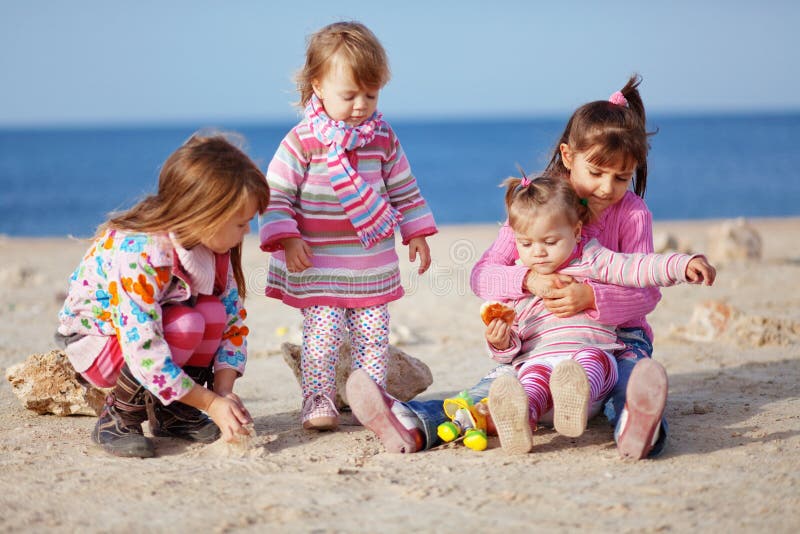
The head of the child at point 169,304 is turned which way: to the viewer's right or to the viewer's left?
to the viewer's right

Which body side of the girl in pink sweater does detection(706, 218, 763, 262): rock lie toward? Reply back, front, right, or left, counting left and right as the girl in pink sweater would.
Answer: back

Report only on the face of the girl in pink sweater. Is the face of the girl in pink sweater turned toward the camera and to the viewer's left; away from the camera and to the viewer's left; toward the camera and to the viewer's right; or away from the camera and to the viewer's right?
toward the camera and to the viewer's left

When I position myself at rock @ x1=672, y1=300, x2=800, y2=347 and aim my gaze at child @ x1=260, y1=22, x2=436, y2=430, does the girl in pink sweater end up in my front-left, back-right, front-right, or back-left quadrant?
front-left

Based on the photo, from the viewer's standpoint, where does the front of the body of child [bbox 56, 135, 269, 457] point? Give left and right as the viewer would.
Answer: facing the viewer and to the right of the viewer

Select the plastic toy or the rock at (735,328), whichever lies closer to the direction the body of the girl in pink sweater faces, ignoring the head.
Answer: the plastic toy

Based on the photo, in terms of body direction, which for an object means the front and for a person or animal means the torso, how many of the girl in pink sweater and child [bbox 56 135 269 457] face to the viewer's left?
0

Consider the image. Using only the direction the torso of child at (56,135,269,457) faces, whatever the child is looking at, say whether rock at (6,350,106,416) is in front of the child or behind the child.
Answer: behind

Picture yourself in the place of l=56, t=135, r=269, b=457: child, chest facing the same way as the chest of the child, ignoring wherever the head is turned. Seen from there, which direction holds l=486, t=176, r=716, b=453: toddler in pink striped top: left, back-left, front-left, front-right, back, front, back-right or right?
front-left

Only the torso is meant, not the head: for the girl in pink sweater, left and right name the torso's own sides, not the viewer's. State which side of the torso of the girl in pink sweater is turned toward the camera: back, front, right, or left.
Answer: front

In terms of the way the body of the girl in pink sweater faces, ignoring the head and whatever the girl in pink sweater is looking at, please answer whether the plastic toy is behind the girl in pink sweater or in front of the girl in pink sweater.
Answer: in front

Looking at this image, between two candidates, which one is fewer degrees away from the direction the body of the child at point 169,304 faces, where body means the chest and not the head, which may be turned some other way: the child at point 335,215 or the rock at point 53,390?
the child

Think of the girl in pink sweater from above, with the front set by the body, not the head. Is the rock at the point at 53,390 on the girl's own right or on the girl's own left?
on the girl's own right

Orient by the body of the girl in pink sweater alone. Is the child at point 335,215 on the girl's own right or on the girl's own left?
on the girl's own right
